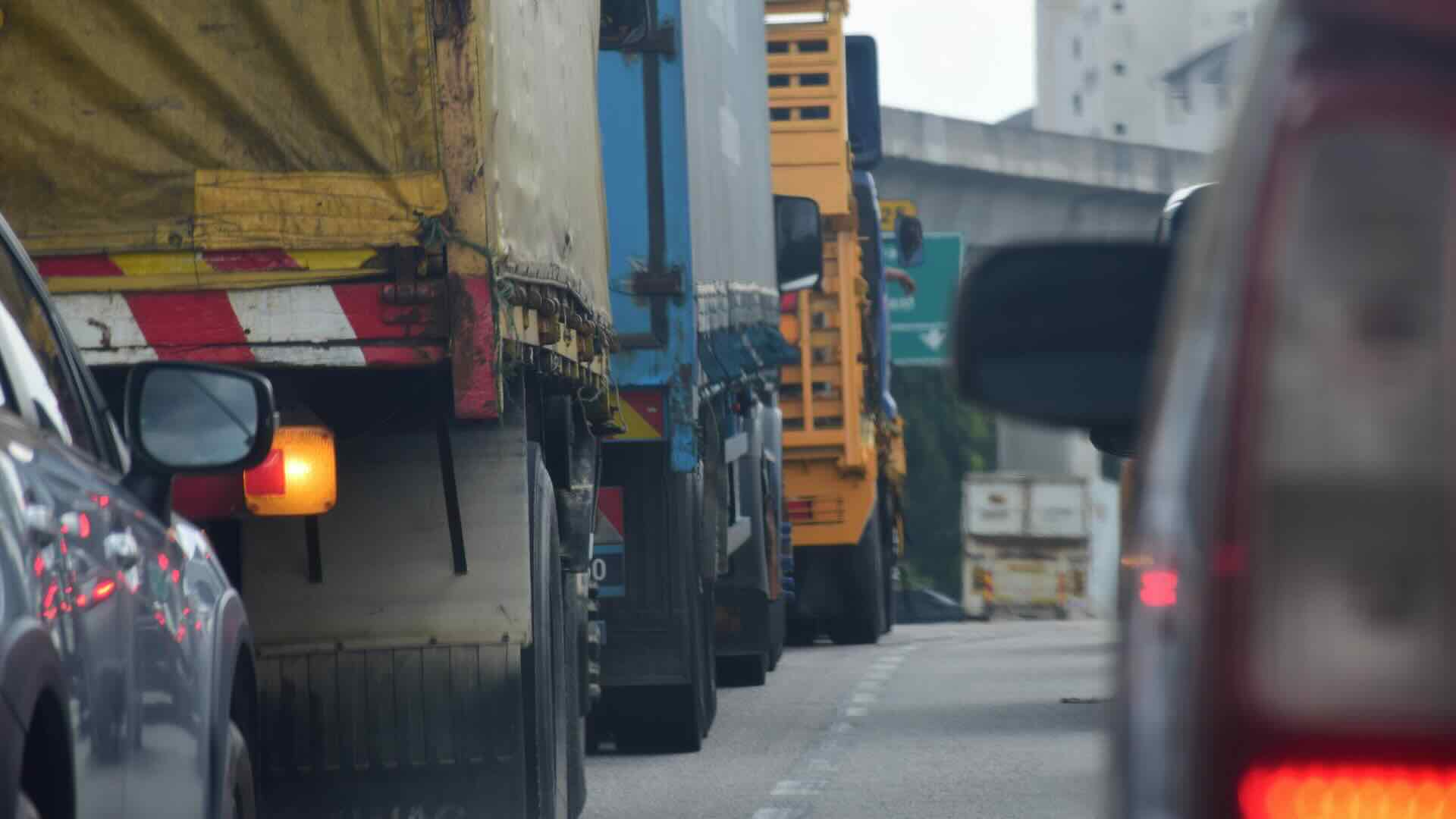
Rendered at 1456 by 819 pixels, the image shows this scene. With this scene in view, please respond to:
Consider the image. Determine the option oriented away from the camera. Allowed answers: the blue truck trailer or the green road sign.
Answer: the blue truck trailer

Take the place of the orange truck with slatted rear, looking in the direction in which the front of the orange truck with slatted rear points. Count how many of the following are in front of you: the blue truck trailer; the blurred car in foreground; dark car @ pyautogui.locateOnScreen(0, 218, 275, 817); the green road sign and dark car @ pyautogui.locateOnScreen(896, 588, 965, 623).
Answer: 2

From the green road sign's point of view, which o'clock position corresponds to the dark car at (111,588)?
The dark car is roughly at 12 o'clock from the green road sign.

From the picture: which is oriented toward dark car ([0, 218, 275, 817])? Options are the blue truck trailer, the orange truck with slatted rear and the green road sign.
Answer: the green road sign

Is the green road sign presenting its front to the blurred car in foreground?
yes

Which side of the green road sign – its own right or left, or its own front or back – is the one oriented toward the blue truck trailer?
front

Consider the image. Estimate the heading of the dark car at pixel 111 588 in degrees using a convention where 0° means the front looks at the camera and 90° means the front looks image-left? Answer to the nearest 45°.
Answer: approximately 180°

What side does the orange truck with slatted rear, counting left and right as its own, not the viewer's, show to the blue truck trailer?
back

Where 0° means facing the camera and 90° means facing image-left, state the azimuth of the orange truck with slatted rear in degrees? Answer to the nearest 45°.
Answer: approximately 180°

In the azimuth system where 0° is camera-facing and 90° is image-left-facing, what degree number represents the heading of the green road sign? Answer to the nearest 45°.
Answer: approximately 0°

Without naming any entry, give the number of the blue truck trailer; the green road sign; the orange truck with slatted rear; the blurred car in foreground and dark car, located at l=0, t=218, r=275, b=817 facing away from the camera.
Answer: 4

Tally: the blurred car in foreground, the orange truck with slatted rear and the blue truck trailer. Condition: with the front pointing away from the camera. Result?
3

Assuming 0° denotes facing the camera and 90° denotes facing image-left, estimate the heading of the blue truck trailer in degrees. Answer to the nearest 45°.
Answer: approximately 180°

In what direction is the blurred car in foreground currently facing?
away from the camera

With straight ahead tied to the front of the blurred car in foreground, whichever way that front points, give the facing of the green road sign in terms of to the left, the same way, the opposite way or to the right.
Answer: the opposite way

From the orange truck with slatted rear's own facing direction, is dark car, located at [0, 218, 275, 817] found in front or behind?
behind

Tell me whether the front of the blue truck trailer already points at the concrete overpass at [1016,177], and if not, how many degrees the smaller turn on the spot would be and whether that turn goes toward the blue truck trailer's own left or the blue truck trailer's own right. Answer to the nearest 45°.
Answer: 0° — it already faces it
